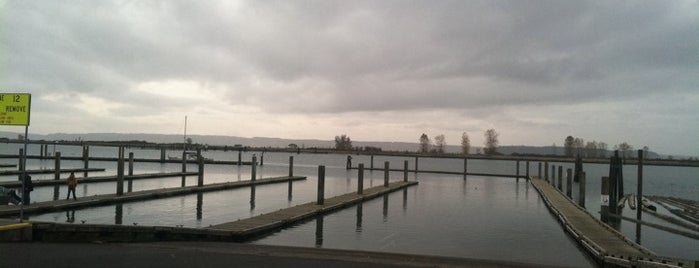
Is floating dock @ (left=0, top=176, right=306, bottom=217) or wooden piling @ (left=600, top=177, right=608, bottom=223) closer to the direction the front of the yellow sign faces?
the wooden piling

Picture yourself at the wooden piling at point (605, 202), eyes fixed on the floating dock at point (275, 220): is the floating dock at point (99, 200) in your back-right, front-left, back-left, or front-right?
front-right

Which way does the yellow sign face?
toward the camera

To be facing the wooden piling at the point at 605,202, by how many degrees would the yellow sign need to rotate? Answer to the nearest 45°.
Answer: approximately 90° to its left

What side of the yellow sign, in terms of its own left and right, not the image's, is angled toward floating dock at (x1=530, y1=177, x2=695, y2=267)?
left

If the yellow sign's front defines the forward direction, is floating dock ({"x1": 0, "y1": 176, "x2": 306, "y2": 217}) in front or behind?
behind
